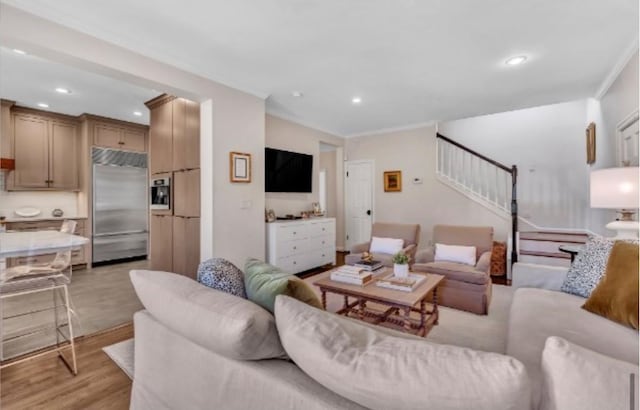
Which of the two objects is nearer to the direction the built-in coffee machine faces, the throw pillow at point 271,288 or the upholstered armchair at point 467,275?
the throw pillow

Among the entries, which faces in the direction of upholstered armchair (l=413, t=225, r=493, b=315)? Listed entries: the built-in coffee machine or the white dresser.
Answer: the white dresser

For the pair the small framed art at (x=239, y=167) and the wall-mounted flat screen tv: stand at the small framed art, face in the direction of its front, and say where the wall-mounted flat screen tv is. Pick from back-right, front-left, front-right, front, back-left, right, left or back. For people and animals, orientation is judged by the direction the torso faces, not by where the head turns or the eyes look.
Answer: left

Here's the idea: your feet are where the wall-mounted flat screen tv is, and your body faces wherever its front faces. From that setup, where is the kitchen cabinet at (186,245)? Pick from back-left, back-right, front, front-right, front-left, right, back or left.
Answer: right

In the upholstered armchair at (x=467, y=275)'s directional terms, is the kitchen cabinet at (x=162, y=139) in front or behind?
in front

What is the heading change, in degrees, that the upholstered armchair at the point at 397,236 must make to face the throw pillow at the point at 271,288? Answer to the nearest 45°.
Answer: approximately 45° to its left

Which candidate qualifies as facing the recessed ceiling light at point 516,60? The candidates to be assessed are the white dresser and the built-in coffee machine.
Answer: the white dresser

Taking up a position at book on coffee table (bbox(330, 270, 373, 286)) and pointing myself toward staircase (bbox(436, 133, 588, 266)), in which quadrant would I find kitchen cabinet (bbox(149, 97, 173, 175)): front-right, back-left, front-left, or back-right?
back-left
